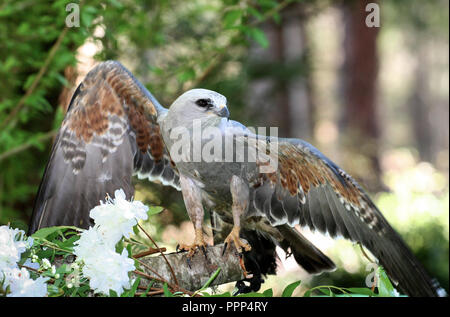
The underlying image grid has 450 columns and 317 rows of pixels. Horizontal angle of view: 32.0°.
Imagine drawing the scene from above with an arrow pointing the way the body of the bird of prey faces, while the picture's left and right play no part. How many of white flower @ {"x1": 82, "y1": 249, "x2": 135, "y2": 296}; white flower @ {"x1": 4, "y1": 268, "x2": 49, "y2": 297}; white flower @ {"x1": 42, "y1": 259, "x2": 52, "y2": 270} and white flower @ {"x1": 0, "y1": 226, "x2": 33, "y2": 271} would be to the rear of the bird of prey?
0

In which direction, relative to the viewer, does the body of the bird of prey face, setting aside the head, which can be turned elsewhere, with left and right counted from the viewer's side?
facing the viewer and to the left of the viewer

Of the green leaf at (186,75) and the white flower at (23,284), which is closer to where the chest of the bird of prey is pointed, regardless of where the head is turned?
the white flower

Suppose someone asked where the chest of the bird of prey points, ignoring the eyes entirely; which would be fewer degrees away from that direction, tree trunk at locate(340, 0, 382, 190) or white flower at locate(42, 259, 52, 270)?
the white flower

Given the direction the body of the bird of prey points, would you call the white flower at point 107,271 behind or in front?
in front

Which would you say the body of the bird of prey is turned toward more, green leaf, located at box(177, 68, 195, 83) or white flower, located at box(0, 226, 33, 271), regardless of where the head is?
the white flower

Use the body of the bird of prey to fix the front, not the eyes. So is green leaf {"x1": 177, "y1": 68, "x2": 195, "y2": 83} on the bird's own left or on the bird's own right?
on the bird's own right

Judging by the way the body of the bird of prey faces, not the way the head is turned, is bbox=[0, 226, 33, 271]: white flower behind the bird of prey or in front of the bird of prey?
in front

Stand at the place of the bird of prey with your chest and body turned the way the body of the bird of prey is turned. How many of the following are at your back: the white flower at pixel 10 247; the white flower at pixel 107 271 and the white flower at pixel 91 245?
0

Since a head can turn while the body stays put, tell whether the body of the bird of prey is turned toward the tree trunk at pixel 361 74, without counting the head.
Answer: no

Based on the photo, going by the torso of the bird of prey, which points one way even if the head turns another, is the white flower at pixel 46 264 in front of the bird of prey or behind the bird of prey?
in front
